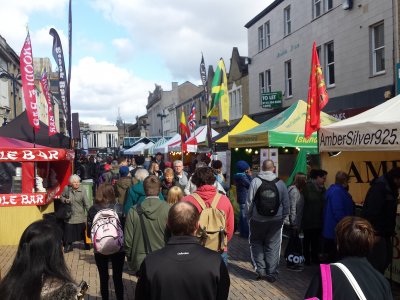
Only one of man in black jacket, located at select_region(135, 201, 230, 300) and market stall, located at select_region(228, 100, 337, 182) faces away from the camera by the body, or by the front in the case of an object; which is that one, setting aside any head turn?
the man in black jacket

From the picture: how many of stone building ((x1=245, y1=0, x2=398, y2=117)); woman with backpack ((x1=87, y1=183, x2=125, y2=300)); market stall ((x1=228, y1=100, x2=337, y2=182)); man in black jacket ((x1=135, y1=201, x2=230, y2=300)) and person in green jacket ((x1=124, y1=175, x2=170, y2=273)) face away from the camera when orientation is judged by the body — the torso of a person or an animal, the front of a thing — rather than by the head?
3

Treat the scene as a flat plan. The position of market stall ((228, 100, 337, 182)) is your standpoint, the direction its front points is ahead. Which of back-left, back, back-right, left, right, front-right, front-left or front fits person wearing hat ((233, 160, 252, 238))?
front

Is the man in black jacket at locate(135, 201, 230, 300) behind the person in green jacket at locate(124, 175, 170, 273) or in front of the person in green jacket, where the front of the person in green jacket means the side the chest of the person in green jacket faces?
behind

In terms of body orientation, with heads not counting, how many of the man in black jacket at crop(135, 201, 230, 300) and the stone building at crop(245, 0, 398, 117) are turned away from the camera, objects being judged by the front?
1

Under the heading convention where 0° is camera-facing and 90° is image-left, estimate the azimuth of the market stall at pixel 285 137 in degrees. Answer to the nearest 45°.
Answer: approximately 45°

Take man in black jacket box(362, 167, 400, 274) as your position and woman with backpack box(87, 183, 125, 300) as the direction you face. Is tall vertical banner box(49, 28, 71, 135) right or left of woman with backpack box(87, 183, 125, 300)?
right

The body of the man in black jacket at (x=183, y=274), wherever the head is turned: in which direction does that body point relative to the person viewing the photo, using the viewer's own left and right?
facing away from the viewer

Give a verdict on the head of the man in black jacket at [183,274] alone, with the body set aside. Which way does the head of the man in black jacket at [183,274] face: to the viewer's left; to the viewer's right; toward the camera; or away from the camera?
away from the camera

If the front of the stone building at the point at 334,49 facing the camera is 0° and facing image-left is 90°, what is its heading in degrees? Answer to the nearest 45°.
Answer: approximately 45°

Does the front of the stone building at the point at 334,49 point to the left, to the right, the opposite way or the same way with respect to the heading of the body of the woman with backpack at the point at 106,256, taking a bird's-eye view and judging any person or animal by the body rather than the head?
to the left

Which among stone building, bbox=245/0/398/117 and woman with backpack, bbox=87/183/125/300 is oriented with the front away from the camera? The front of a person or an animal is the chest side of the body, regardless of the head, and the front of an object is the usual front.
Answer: the woman with backpack

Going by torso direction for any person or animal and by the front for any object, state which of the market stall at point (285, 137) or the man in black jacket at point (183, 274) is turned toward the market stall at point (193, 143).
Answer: the man in black jacket
